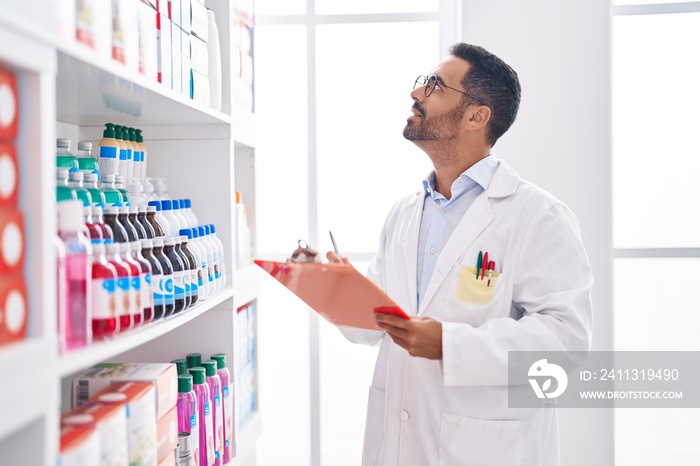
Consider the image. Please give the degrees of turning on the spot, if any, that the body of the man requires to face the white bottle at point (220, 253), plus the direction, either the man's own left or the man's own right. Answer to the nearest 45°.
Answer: approximately 45° to the man's own right

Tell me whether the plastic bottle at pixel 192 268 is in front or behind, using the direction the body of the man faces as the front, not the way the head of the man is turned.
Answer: in front

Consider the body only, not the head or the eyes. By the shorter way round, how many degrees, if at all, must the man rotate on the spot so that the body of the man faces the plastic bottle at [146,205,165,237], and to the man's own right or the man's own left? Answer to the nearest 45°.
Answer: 0° — they already face it

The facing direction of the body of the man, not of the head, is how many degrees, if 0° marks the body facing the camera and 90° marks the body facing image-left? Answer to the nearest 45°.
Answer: approximately 45°

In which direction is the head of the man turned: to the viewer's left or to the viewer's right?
to the viewer's left

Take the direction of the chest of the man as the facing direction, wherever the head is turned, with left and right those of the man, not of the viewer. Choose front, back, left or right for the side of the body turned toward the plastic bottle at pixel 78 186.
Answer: front

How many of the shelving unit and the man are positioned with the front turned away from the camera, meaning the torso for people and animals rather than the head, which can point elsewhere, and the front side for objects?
0

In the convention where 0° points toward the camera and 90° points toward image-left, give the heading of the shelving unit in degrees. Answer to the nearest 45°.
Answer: approximately 315°

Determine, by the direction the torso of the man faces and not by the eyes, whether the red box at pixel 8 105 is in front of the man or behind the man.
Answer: in front
